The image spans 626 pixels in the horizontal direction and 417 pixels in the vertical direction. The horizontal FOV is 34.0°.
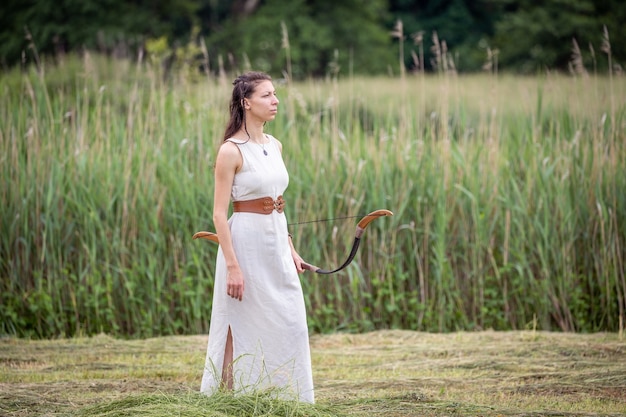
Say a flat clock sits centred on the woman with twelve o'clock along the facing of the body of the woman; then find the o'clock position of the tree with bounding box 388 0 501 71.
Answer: The tree is roughly at 8 o'clock from the woman.

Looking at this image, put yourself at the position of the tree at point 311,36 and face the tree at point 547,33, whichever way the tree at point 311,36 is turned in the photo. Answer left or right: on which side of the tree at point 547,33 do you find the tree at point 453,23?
left

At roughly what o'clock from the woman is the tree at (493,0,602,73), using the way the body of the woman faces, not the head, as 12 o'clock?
The tree is roughly at 8 o'clock from the woman.

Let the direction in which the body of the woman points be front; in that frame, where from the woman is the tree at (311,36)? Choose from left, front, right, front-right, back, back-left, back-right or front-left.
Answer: back-left

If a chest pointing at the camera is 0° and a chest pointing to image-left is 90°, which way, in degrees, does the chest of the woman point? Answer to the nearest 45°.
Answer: approximately 315°
